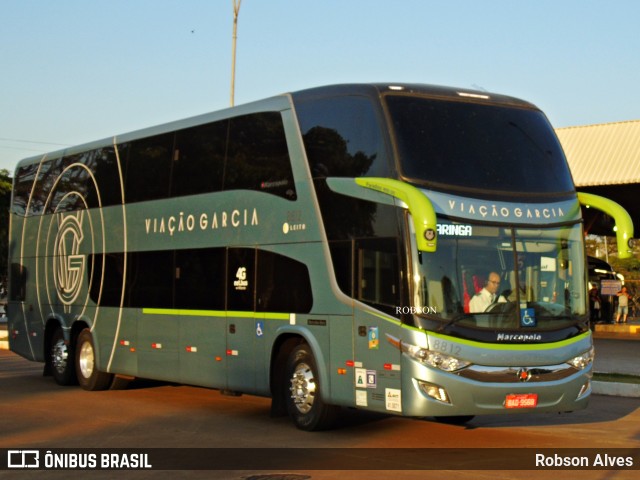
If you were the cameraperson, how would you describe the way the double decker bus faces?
facing the viewer and to the right of the viewer

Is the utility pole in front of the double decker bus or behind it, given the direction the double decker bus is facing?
behind

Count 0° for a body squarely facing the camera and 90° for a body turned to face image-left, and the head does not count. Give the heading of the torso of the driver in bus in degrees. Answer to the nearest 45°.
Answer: approximately 315°
